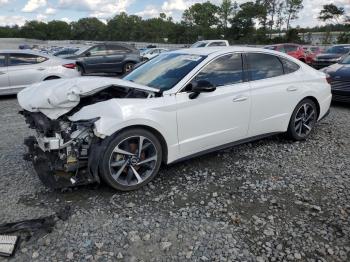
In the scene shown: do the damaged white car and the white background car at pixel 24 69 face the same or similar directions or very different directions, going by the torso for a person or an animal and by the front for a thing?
same or similar directions

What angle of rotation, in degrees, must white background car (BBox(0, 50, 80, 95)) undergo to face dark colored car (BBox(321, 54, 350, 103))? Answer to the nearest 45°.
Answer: approximately 135° to its left

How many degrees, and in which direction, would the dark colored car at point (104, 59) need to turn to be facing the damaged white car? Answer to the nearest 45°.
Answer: approximately 90° to its left

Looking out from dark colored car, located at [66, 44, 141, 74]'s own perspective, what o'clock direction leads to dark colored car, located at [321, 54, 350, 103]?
dark colored car, located at [321, 54, 350, 103] is roughly at 8 o'clock from dark colored car, located at [66, 44, 141, 74].

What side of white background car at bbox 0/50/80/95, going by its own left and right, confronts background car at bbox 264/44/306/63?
back

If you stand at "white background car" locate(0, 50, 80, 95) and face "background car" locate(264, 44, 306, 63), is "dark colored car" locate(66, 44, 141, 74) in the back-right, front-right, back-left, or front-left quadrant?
front-left

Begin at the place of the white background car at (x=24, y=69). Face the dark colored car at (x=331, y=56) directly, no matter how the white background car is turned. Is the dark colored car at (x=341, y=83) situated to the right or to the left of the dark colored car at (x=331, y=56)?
right

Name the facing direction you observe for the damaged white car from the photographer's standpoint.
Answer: facing the viewer and to the left of the viewer

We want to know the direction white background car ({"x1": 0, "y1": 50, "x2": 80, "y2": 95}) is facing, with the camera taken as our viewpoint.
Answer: facing to the left of the viewer

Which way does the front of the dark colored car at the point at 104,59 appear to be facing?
to the viewer's left
